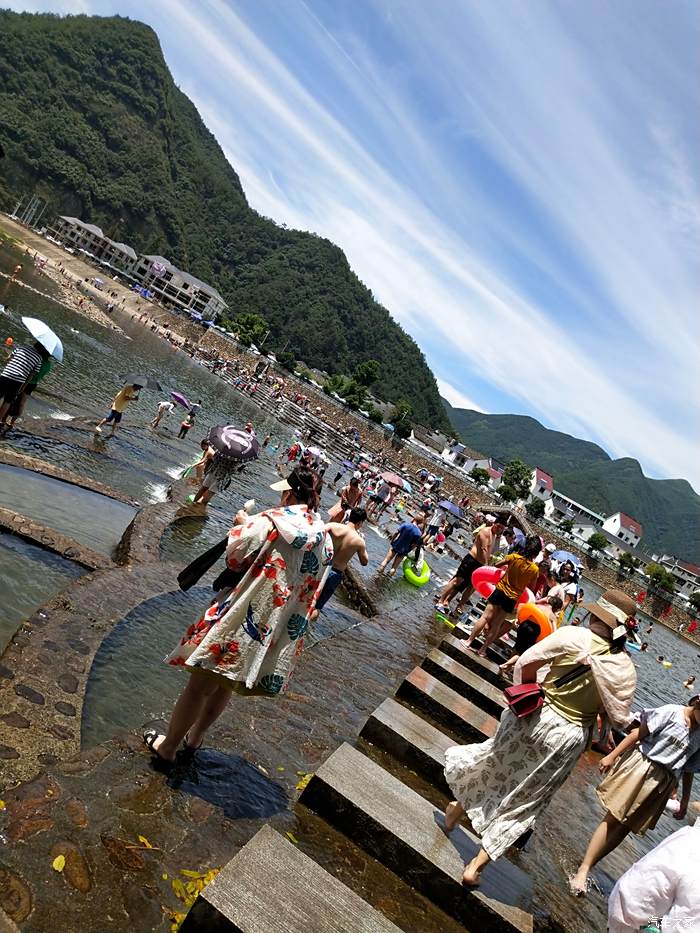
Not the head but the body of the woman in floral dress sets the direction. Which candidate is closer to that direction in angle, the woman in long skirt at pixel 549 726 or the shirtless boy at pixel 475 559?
the shirtless boy

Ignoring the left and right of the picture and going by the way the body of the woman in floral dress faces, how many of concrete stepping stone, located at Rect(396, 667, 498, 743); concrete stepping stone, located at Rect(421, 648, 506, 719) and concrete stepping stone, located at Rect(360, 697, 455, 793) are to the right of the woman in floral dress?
3

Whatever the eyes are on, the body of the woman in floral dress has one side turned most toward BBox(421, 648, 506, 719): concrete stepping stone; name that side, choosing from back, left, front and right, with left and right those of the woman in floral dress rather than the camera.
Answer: right

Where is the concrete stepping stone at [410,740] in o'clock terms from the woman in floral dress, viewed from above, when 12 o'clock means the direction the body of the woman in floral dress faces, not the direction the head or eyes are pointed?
The concrete stepping stone is roughly at 3 o'clock from the woman in floral dress.

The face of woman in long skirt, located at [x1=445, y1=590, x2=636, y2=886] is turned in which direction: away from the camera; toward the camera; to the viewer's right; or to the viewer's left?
away from the camera

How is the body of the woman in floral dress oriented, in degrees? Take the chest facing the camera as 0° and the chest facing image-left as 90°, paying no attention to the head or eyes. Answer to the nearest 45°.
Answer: approximately 135°

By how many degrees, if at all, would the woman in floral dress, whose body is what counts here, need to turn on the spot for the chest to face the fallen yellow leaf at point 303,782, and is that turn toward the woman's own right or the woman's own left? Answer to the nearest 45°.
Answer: approximately 90° to the woman's own right

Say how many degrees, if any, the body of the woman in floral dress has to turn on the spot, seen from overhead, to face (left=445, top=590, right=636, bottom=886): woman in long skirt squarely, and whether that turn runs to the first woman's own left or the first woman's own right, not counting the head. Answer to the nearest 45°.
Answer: approximately 135° to the first woman's own right

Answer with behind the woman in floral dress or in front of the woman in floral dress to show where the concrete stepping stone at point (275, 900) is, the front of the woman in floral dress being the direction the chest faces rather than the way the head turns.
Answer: behind

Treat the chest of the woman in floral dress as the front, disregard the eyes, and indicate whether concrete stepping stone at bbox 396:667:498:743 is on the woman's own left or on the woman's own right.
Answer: on the woman's own right

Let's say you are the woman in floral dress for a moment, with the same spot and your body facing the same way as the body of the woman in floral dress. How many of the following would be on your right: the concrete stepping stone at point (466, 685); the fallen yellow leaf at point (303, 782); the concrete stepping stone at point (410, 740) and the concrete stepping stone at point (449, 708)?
4
